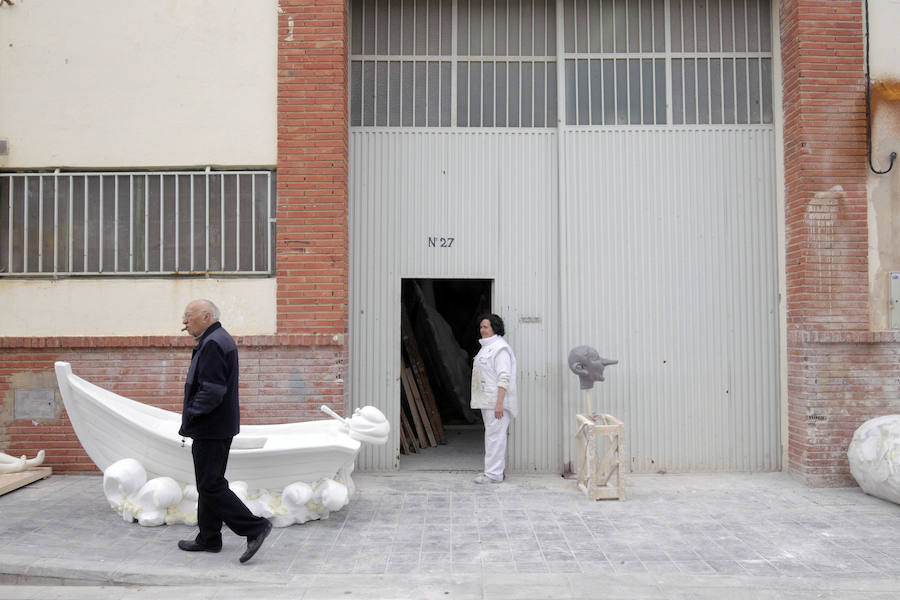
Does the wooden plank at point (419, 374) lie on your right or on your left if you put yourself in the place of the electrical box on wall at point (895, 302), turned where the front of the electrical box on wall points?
on your right

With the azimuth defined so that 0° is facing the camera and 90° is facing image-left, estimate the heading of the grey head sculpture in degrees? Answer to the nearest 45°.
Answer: approximately 270°

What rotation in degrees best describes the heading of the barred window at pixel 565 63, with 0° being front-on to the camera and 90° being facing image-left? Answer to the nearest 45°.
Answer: approximately 0°

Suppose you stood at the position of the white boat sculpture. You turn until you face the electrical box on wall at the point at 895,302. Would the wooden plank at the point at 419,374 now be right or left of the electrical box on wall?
left

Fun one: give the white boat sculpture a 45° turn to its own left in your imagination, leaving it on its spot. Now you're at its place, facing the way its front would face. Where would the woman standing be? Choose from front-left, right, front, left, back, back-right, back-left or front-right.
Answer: back-left

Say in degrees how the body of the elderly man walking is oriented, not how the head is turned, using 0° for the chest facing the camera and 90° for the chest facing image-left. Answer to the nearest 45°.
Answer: approximately 90°

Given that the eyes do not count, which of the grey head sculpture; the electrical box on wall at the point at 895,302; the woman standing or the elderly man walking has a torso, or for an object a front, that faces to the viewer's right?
the grey head sculpture

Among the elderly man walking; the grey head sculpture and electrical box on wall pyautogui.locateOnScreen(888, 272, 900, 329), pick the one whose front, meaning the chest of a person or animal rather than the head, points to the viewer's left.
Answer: the elderly man walking

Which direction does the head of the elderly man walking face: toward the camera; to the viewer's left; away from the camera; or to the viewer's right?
to the viewer's left

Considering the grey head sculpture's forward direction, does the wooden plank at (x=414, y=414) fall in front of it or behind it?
behind

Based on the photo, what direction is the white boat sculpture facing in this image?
to the viewer's left

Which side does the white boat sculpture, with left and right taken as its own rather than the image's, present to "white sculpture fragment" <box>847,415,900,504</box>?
back

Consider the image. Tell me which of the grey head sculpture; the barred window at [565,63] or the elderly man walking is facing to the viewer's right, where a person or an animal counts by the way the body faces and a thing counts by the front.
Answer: the grey head sculpture

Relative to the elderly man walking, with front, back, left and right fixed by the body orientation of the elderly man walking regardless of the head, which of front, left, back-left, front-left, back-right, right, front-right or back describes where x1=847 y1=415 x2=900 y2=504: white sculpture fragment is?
back

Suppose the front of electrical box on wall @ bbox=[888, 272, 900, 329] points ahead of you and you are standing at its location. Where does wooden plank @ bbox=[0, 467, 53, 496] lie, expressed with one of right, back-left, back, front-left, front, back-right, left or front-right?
front-right

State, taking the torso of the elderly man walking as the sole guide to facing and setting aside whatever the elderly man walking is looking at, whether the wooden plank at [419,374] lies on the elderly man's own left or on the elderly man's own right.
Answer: on the elderly man's own right
